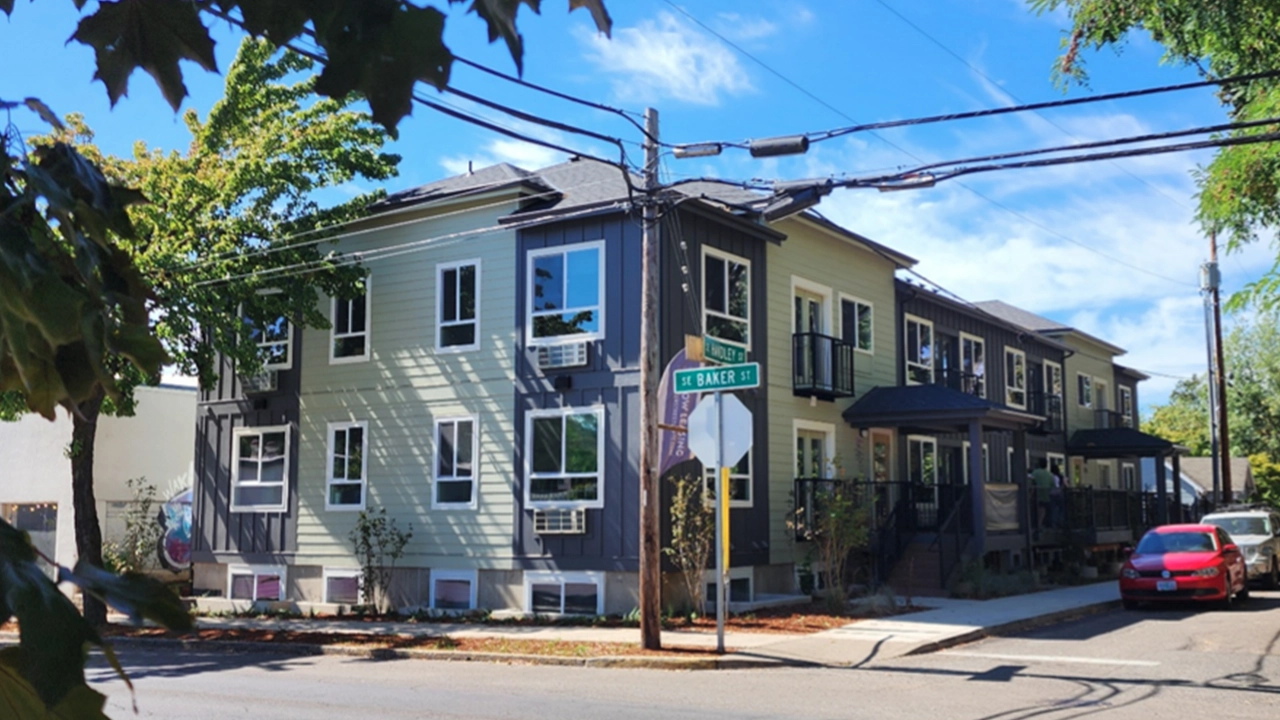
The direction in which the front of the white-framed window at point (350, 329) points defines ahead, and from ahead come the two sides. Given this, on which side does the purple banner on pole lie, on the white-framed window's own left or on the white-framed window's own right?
on the white-framed window's own left

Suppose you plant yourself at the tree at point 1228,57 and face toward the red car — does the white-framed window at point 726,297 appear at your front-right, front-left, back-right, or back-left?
front-left

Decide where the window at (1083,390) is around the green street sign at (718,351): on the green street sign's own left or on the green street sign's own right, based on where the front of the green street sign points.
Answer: on the green street sign's own left

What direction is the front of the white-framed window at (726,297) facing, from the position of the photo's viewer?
facing the viewer and to the right of the viewer

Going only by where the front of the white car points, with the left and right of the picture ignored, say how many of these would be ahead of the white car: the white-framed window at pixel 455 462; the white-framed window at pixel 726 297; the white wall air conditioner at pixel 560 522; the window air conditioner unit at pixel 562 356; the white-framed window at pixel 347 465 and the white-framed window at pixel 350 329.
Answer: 6

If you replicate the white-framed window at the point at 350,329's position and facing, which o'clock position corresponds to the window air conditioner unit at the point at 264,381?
The window air conditioner unit is roughly at 3 o'clock from the white-framed window.

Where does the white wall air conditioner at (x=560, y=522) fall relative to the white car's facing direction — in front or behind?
in front

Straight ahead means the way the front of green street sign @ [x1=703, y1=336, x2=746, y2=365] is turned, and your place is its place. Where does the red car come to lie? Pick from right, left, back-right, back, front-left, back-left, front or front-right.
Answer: left

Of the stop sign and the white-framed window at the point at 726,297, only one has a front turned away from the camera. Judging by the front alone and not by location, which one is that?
the stop sign

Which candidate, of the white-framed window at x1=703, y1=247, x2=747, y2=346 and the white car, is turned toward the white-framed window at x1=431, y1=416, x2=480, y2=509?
the white car

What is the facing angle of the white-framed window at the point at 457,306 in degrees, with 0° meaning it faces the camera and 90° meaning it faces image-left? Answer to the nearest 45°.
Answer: approximately 45°

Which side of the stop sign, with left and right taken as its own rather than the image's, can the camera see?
back

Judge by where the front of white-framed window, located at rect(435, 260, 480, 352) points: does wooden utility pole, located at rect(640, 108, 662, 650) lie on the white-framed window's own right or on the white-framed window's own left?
on the white-framed window's own left

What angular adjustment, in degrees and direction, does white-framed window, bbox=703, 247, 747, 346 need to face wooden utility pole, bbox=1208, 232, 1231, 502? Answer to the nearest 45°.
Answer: approximately 90° to its left

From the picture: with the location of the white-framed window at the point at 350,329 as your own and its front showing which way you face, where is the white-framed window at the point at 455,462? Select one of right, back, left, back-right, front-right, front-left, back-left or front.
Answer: left

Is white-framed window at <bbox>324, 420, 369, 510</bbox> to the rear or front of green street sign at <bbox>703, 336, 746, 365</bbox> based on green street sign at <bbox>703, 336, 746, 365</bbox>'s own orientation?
to the rear
